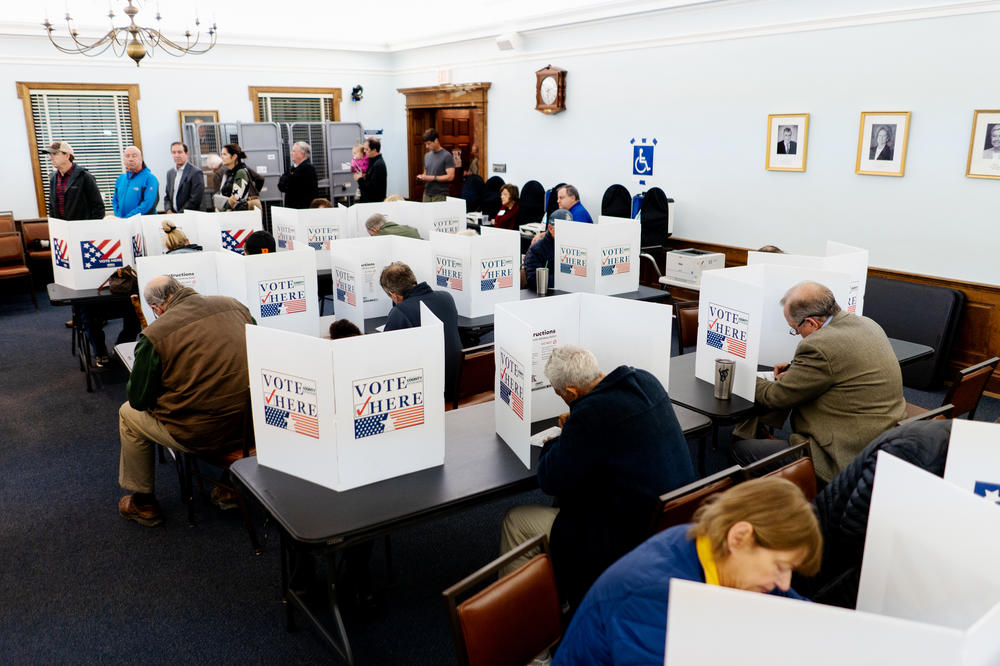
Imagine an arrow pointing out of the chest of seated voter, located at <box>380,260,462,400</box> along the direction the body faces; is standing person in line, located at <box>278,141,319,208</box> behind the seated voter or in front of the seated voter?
in front

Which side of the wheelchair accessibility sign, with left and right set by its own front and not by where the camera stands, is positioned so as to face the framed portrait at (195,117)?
right

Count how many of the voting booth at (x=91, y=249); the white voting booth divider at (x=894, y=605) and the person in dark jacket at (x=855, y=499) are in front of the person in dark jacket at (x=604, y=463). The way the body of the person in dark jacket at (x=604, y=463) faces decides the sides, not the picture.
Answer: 1

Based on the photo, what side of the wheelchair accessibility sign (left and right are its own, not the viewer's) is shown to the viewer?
front

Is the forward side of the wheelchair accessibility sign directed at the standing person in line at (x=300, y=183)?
no

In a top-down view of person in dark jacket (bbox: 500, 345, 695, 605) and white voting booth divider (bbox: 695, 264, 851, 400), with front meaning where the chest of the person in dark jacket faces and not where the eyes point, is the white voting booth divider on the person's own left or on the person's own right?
on the person's own right

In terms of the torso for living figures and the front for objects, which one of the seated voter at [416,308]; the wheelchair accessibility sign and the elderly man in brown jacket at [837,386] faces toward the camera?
the wheelchair accessibility sign

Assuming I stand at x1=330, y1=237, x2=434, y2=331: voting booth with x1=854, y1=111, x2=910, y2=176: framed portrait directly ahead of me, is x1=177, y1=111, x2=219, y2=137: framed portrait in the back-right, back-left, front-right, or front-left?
back-left

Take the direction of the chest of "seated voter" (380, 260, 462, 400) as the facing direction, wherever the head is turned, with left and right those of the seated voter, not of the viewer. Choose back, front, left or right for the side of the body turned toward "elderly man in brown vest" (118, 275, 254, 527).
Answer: left

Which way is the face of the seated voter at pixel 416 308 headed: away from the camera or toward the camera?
away from the camera

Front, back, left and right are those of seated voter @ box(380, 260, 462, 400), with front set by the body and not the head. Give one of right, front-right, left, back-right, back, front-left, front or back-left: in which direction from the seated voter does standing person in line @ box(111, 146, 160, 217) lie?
front

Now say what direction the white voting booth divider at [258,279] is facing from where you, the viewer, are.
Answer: facing the viewer

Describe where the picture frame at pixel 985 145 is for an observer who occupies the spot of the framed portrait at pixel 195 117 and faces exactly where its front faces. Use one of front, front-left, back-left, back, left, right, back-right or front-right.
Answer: front-left
